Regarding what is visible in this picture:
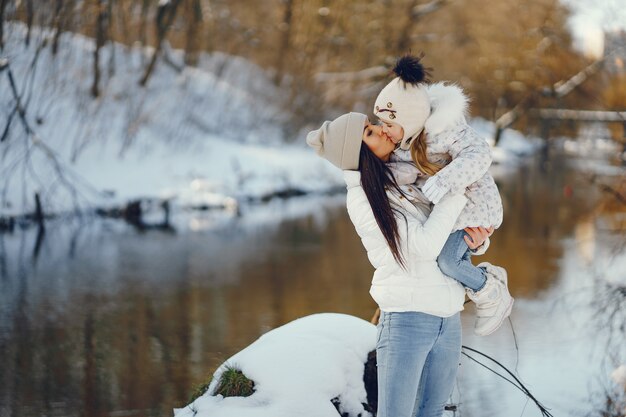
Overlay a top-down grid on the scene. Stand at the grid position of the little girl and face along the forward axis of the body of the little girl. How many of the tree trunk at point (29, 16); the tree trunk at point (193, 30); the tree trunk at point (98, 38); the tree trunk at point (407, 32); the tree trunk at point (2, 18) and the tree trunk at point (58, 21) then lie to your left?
0

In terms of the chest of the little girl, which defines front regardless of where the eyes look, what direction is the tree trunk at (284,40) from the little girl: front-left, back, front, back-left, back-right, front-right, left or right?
right

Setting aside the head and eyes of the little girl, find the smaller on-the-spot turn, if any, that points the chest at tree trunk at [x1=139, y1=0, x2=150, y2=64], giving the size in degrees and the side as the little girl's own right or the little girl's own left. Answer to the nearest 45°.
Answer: approximately 45° to the little girl's own right

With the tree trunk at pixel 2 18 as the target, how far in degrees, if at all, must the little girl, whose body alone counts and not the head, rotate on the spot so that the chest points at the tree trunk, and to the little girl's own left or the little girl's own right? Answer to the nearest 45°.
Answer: approximately 45° to the little girl's own right

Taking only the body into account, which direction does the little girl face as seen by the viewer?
to the viewer's left

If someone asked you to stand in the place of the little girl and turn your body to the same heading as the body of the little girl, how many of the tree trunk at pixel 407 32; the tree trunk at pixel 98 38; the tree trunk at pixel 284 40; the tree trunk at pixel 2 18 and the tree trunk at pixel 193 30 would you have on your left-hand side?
0

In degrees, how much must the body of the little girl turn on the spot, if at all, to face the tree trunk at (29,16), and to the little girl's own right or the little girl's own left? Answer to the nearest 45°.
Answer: approximately 45° to the little girl's own right

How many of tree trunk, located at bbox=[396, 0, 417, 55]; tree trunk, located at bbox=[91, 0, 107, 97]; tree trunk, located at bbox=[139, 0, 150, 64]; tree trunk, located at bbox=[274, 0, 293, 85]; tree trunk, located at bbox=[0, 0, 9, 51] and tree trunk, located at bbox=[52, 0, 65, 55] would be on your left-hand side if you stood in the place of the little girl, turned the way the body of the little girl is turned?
0

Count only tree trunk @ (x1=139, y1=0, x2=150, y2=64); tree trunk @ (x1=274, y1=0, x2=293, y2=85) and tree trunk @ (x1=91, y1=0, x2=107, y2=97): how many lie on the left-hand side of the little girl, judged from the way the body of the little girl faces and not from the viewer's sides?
0

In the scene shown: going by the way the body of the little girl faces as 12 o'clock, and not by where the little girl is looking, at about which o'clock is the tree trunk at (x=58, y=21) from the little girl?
The tree trunk is roughly at 2 o'clock from the little girl.

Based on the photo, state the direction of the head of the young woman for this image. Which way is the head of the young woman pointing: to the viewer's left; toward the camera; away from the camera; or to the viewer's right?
to the viewer's right

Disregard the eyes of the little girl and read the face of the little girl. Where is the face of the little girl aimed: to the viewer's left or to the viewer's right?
to the viewer's left

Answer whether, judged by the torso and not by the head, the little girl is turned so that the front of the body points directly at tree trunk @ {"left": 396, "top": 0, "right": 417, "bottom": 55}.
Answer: no
